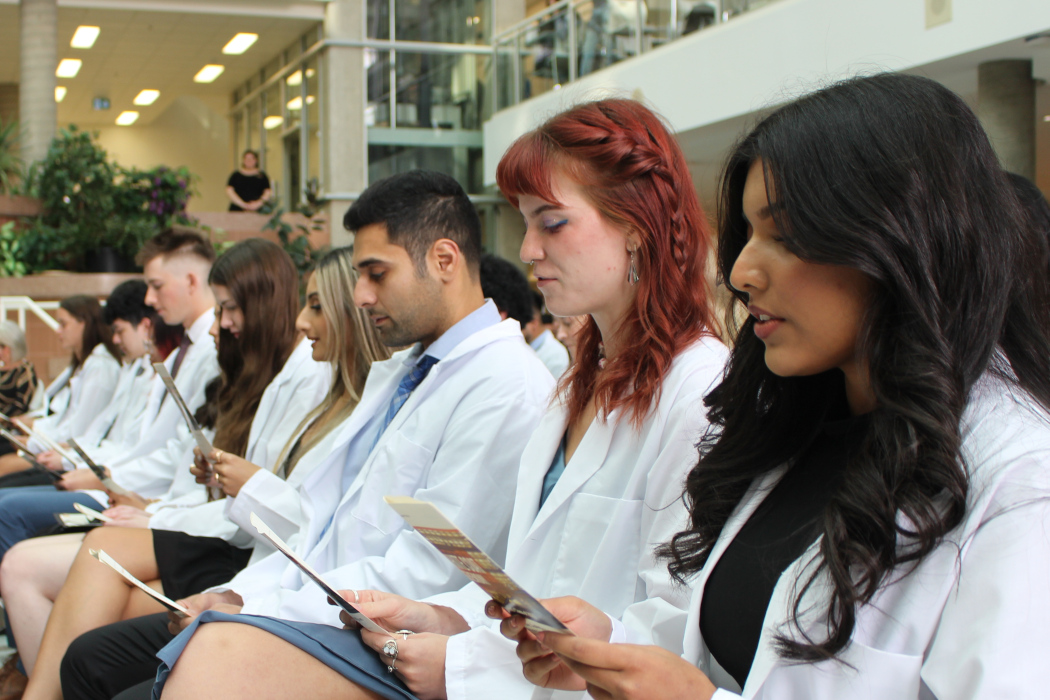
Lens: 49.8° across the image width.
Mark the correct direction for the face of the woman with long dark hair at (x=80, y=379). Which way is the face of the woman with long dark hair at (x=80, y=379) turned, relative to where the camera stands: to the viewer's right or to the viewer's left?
to the viewer's left

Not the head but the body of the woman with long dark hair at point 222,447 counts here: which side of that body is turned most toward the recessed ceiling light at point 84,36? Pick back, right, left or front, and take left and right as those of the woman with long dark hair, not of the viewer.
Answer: right

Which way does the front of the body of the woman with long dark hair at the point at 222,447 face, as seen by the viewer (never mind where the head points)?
to the viewer's left

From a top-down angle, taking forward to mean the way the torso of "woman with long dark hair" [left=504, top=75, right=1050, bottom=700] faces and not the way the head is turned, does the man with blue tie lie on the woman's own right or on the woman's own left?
on the woman's own right

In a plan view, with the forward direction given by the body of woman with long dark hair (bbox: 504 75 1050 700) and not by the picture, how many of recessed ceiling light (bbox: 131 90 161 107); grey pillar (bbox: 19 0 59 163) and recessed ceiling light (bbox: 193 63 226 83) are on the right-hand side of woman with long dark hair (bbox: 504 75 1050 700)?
3

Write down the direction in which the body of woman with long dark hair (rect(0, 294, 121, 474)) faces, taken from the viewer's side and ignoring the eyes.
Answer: to the viewer's left

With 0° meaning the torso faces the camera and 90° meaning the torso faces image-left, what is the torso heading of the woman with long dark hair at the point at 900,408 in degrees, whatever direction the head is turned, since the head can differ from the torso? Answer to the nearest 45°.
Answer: approximately 45°

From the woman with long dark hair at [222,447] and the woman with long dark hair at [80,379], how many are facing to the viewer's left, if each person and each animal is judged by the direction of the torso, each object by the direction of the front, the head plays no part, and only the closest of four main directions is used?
2

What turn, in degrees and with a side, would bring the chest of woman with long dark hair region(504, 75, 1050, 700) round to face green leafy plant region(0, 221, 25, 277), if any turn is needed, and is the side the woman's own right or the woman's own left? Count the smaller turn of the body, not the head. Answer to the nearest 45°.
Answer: approximately 90° to the woman's own right

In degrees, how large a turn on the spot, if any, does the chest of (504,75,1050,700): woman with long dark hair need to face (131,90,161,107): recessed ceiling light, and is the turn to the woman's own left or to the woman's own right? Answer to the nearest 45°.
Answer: approximately 90° to the woman's own right

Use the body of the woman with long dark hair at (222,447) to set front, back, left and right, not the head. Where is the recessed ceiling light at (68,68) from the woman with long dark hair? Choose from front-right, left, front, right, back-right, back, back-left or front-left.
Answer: right

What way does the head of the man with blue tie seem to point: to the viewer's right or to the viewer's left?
to the viewer's left
